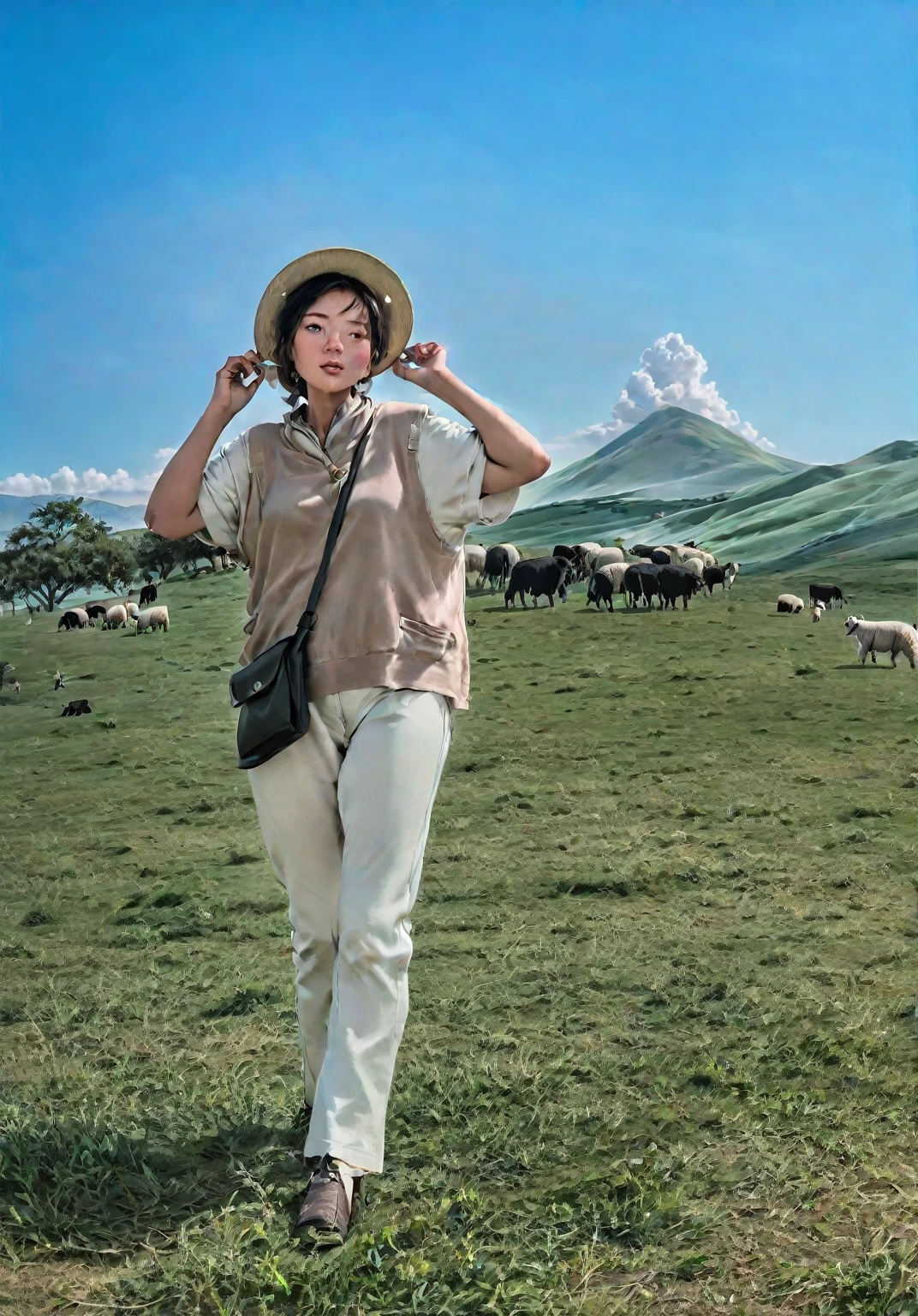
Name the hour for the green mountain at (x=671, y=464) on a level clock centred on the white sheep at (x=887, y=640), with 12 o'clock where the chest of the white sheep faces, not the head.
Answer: The green mountain is roughly at 2 o'clock from the white sheep.

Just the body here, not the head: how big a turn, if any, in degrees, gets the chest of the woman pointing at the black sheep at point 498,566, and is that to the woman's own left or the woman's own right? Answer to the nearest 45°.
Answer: approximately 180°

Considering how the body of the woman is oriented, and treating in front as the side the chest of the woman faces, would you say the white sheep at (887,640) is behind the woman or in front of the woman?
behind

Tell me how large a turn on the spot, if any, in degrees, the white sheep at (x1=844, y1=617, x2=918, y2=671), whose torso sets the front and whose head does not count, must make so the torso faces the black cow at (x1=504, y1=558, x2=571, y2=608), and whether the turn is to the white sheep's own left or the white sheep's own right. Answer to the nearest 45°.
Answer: approximately 45° to the white sheep's own right

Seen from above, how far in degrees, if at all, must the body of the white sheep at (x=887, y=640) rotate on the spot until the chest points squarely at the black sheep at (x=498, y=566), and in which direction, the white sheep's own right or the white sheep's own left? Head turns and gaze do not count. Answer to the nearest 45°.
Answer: approximately 45° to the white sheep's own right

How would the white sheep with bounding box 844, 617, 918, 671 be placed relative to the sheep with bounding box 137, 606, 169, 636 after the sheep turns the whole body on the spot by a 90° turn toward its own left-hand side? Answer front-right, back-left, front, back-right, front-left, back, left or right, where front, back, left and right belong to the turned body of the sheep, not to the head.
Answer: front-left

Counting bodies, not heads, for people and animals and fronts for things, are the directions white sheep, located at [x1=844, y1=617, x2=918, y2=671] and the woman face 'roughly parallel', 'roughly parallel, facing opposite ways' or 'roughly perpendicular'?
roughly perpendicular

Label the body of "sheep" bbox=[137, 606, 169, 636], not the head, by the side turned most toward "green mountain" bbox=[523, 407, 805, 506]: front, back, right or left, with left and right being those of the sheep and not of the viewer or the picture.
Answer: right

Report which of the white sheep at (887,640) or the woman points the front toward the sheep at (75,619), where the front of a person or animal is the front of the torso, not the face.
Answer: the white sheep

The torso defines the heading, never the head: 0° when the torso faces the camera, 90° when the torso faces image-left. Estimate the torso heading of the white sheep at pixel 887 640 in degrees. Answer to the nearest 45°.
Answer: approximately 90°

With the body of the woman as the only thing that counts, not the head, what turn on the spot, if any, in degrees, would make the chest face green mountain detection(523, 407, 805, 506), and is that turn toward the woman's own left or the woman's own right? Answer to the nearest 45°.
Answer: approximately 180°

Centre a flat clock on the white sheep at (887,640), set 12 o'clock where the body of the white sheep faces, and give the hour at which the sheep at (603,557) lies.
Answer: The sheep is roughly at 2 o'clock from the white sheep.

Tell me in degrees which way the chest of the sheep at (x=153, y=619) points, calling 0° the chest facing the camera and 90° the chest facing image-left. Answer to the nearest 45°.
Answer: approximately 90°

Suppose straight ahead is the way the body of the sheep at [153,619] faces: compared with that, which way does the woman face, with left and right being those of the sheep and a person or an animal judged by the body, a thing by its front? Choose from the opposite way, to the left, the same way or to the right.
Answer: to the left

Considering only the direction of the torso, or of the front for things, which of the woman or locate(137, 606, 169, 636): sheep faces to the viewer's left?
the sheep
